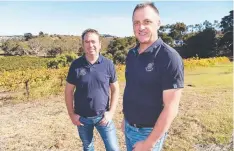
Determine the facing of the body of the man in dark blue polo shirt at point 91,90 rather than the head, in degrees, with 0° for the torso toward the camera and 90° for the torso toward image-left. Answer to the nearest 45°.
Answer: approximately 0°

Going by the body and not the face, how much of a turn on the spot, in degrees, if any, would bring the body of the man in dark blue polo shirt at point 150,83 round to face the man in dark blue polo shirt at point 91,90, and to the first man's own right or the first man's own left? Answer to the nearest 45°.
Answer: approximately 90° to the first man's own right

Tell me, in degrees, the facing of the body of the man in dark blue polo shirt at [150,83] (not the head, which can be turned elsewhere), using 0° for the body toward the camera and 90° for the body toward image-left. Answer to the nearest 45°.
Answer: approximately 45°
